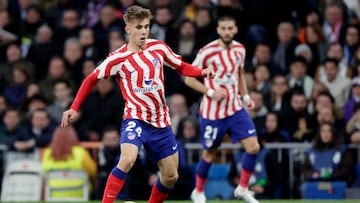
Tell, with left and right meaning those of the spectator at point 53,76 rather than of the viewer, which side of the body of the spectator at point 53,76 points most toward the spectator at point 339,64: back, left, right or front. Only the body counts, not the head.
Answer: left

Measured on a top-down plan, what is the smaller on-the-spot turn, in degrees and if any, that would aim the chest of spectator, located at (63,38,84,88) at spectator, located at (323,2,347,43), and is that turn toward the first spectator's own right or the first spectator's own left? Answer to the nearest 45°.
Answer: approximately 90° to the first spectator's own left

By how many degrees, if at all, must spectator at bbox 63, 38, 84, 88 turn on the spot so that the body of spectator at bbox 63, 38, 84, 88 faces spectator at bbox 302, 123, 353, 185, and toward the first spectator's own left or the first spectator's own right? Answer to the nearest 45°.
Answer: approximately 45° to the first spectator's own left

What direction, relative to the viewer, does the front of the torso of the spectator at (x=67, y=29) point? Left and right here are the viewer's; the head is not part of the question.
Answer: facing the viewer

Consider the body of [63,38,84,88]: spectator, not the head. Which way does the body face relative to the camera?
toward the camera

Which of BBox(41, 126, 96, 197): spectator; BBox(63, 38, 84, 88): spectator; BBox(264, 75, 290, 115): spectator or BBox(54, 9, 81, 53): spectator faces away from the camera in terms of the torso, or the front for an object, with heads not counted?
BBox(41, 126, 96, 197): spectator

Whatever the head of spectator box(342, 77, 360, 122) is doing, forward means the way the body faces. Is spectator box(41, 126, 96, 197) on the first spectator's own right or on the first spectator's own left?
on the first spectator's own right
